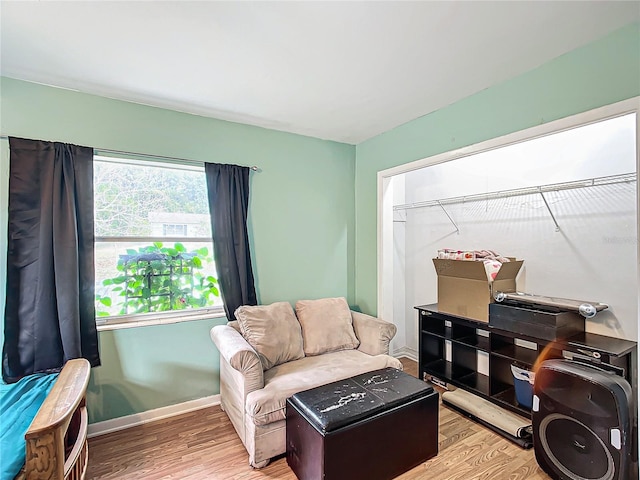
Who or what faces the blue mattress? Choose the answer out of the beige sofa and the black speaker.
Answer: the black speaker

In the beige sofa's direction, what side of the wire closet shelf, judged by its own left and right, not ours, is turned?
front

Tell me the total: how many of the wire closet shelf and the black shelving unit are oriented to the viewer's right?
0

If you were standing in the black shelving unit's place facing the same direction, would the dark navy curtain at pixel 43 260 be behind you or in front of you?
in front

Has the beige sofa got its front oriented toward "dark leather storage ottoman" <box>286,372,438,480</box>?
yes

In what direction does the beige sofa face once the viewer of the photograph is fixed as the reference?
facing the viewer and to the right of the viewer

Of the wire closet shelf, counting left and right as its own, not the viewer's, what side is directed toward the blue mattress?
front

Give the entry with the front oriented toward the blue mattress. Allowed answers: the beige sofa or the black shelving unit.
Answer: the black shelving unit
